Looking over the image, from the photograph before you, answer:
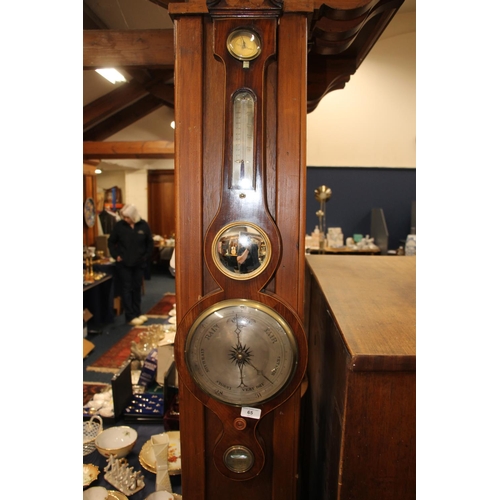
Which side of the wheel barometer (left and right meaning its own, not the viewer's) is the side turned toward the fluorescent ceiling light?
back

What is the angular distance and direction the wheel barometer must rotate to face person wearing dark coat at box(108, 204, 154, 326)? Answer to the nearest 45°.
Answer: approximately 180°

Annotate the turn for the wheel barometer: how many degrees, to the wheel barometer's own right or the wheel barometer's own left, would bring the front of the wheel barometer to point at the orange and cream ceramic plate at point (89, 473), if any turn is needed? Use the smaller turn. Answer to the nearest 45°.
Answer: approximately 135° to the wheel barometer's own right

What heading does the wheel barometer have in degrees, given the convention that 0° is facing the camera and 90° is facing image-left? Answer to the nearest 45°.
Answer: approximately 0°

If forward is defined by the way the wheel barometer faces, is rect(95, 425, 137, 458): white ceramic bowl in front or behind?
behind
